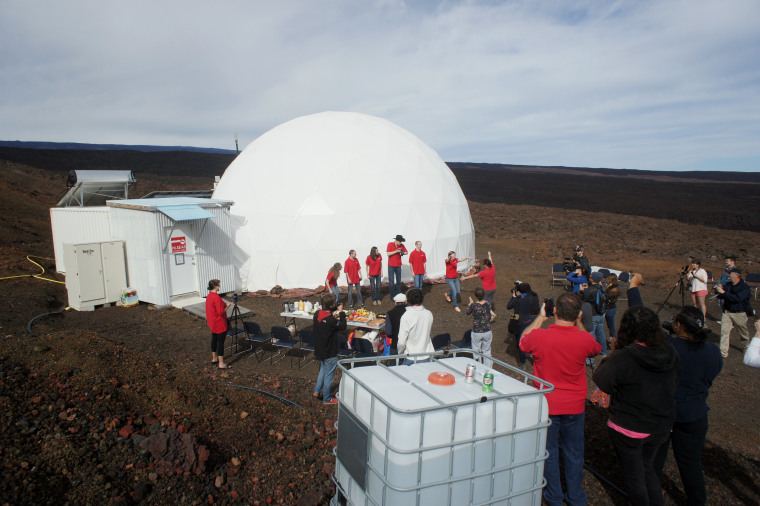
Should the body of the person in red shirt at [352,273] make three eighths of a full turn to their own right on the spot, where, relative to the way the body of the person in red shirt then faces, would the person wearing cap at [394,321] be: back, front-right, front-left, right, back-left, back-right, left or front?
back-left

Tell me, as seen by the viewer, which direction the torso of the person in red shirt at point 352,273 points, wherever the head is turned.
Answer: toward the camera

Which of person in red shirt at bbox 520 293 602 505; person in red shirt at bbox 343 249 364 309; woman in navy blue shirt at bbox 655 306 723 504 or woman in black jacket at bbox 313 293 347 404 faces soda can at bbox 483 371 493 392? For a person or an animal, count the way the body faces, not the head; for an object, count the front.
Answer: person in red shirt at bbox 343 249 364 309

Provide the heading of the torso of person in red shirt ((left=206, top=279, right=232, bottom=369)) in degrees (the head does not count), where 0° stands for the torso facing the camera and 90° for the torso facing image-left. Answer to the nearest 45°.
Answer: approximately 270°

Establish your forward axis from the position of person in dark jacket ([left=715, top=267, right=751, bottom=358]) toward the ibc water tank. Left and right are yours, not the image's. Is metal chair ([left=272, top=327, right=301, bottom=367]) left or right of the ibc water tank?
right

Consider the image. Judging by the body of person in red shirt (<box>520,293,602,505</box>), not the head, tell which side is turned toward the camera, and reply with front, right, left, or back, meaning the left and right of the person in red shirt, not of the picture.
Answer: back

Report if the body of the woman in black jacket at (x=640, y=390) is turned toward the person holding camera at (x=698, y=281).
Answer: no

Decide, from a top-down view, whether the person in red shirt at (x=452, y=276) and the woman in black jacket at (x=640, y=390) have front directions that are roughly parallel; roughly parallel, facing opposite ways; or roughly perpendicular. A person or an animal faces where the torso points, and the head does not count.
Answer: roughly parallel, facing opposite ways

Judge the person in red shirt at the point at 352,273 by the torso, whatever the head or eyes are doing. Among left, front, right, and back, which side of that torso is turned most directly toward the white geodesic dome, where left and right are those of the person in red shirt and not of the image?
back

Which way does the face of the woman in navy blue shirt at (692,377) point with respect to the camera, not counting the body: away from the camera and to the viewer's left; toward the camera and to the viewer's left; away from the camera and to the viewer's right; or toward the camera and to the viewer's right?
away from the camera and to the viewer's left

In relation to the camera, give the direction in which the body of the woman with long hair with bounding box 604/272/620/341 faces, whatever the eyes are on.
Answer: to the viewer's left

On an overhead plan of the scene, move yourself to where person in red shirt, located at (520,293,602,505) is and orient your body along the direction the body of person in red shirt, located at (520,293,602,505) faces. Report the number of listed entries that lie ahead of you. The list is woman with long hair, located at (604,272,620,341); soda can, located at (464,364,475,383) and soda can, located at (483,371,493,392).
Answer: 1

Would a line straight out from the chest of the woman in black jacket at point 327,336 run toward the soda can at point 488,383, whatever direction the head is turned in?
no

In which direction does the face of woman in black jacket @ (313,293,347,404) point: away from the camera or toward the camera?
away from the camera

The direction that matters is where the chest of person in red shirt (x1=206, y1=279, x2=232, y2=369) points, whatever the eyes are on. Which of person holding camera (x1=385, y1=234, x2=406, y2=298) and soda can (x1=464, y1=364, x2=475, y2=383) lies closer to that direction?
the person holding camera

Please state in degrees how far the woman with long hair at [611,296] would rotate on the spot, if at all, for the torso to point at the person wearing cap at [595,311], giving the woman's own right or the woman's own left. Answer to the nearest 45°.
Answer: approximately 45° to the woman's own left

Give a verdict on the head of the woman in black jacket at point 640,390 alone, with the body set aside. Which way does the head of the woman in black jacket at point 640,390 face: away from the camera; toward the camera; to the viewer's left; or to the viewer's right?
away from the camera

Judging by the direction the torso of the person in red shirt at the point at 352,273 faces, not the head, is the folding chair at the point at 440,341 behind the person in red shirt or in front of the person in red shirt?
in front

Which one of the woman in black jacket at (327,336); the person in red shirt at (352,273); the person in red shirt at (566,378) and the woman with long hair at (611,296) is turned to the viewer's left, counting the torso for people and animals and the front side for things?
the woman with long hair

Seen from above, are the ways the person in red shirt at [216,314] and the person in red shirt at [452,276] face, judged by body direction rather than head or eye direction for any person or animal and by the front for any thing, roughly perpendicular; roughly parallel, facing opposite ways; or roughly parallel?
roughly perpendicular
